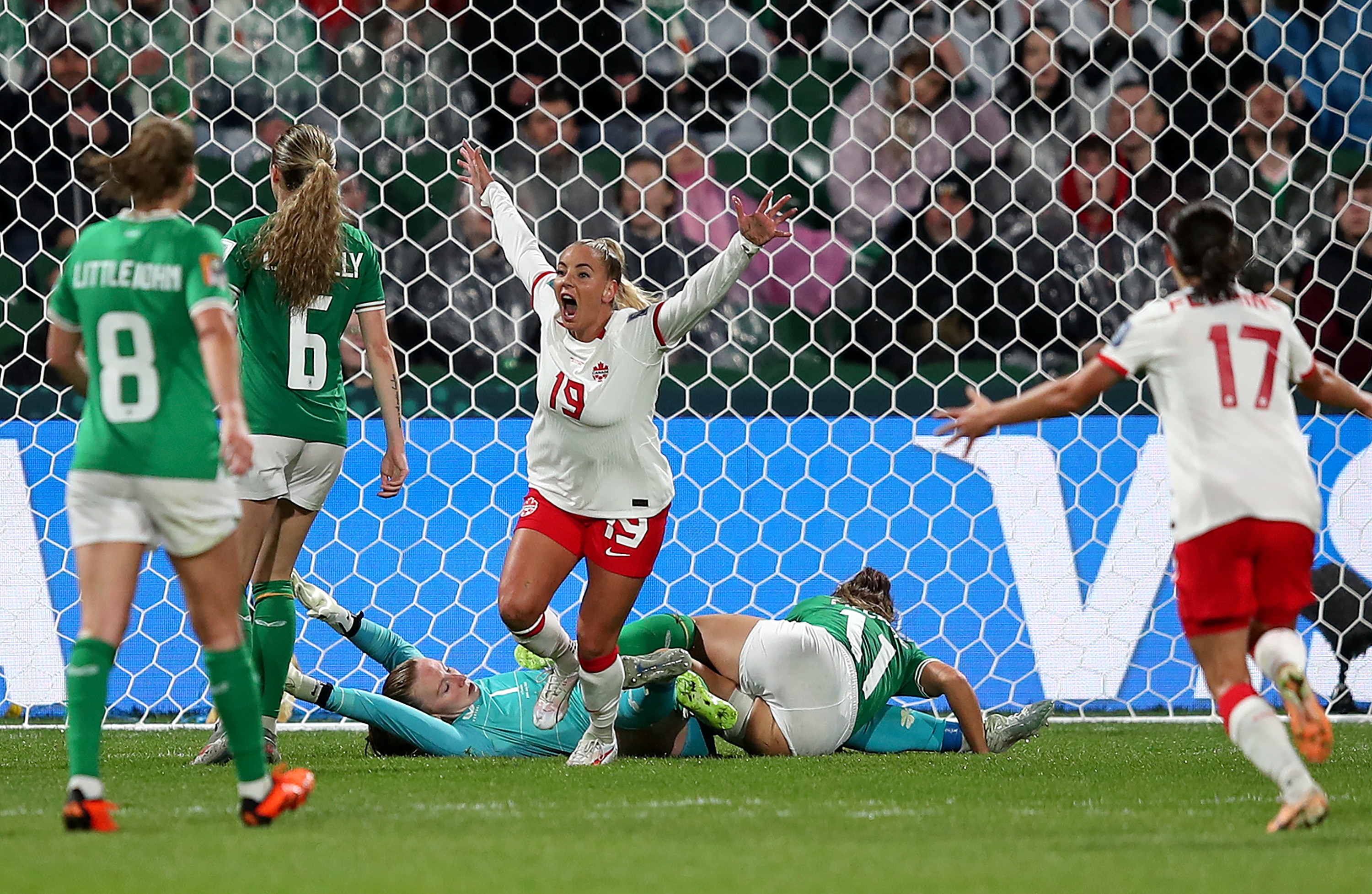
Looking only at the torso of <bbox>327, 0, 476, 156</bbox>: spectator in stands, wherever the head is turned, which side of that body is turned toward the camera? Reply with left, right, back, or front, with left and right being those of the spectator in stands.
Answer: front

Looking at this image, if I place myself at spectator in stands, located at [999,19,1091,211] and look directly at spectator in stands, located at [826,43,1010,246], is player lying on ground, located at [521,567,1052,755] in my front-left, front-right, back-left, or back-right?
front-left

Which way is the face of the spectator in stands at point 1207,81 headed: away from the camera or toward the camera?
toward the camera

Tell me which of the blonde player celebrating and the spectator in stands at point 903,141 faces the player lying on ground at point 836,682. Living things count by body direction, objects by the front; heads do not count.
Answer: the spectator in stands

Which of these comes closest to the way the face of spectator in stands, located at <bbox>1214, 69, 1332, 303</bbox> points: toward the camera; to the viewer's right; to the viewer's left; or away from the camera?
toward the camera

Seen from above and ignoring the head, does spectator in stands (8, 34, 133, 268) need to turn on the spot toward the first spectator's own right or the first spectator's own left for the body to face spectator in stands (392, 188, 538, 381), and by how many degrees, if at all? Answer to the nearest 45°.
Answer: approximately 90° to the first spectator's own left

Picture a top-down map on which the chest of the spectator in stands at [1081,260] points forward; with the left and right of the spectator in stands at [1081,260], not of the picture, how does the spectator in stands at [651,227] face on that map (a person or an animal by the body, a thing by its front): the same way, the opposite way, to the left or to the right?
the same way

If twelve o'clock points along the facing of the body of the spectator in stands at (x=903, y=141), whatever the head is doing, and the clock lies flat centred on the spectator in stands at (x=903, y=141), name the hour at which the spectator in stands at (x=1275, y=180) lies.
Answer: the spectator in stands at (x=1275, y=180) is roughly at 9 o'clock from the spectator in stands at (x=903, y=141).

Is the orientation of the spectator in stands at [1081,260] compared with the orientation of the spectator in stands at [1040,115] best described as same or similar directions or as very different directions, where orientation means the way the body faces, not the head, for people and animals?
same or similar directions

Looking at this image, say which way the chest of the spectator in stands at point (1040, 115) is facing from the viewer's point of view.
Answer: toward the camera

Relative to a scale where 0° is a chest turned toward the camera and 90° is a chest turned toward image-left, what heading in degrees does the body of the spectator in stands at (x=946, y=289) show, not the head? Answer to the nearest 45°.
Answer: approximately 0°

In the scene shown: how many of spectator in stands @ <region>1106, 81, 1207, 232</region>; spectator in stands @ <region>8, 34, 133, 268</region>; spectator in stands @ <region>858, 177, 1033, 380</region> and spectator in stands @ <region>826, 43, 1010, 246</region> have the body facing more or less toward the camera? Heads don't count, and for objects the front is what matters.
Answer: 4

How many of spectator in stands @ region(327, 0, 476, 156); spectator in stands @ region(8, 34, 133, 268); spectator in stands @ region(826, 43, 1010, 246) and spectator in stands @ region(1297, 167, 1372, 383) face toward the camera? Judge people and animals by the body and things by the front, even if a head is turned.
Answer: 4

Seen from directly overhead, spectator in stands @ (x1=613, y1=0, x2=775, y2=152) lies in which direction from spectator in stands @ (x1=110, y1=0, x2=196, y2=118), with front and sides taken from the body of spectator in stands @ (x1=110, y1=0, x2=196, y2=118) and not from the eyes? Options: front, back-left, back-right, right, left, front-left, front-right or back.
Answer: left

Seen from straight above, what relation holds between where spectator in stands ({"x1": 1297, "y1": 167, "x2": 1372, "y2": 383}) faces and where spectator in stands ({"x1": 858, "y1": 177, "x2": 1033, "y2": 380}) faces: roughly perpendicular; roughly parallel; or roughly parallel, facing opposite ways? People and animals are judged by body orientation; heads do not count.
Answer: roughly parallel

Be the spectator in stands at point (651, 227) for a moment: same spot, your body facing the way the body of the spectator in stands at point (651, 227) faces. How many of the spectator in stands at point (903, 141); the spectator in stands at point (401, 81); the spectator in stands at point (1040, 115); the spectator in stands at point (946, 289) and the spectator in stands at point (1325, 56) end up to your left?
4

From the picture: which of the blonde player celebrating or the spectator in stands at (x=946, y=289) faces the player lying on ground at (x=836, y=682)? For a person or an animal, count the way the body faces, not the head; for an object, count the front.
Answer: the spectator in stands
